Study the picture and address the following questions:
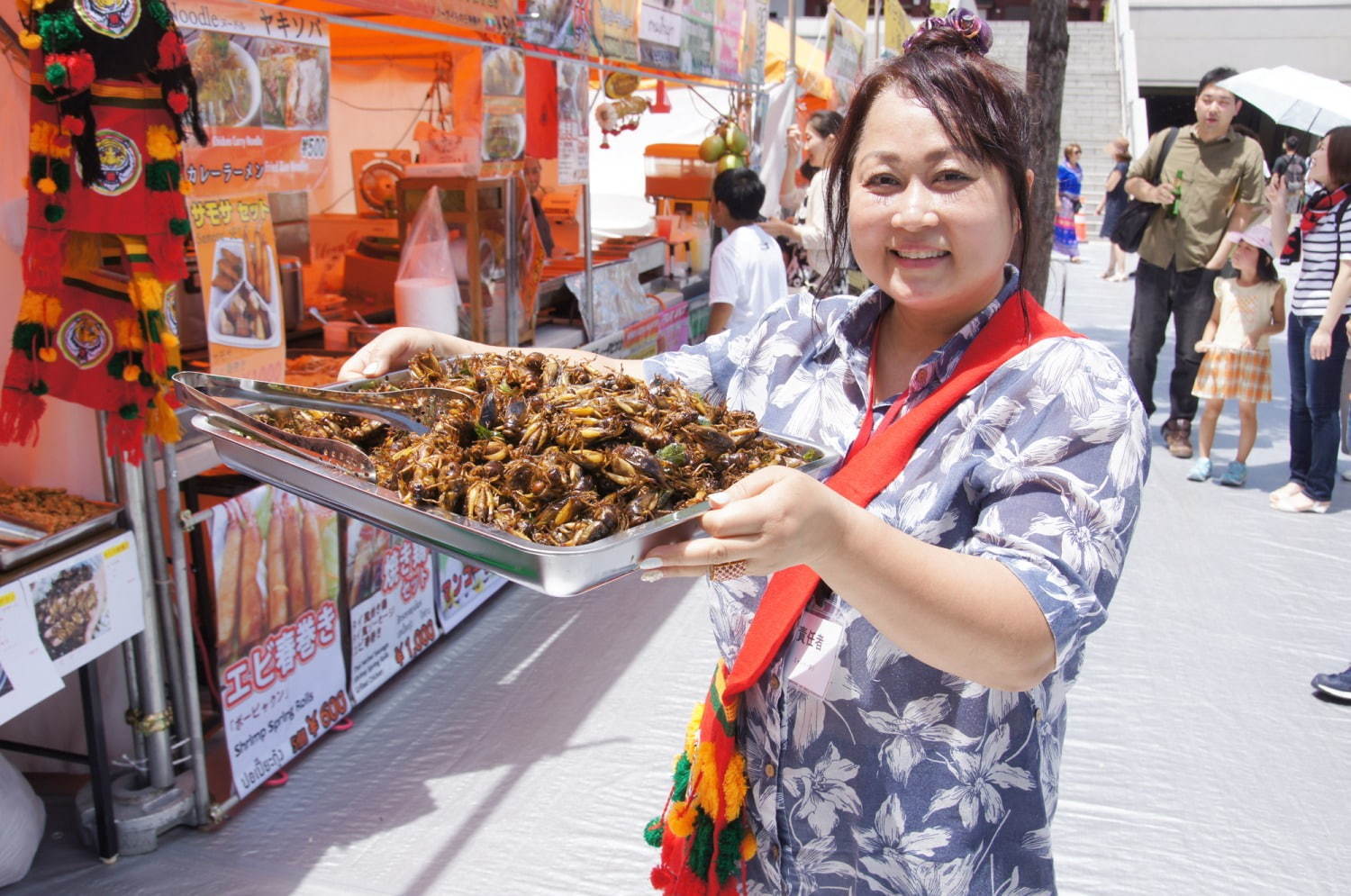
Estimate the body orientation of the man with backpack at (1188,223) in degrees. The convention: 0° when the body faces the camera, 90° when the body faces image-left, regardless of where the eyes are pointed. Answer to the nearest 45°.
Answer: approximately 0°

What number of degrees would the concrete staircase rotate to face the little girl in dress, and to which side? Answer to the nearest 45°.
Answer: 0° — it already faces them

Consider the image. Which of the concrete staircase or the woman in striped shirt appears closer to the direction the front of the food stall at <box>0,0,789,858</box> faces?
the woman in striped shirt

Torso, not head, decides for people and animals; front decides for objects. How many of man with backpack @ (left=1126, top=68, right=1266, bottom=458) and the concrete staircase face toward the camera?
2

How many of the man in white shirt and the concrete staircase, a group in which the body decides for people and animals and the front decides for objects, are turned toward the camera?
1

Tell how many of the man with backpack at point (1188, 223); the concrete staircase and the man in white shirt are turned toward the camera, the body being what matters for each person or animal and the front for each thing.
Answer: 2

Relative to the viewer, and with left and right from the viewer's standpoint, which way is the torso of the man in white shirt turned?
facing away from the viewer and to the left of the viewer

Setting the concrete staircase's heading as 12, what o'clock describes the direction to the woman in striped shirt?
The woman in striped shirt is roughly at 12 o'clock from the concrete staircase.

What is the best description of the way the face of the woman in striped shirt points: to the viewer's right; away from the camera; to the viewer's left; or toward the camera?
to the viewer's left

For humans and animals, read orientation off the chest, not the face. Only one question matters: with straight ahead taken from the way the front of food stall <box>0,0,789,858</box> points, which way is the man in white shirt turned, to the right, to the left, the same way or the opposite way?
the opposite way
